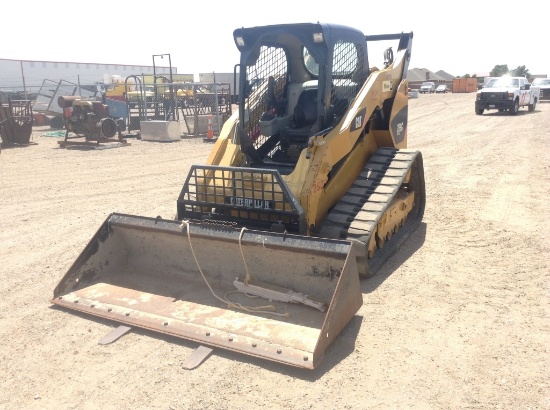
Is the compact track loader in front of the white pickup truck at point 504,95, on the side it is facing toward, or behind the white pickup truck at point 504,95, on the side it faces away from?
in front

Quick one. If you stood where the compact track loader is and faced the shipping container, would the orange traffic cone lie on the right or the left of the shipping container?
left

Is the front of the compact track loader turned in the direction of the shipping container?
no

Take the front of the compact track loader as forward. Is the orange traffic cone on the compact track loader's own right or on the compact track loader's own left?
on the compact track loader's own right

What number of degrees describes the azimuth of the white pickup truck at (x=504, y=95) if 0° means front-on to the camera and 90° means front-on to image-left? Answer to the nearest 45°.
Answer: approximately 45°

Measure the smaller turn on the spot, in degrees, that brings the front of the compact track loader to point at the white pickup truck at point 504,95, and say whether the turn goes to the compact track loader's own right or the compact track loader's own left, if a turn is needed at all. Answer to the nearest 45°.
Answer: approximately 180°

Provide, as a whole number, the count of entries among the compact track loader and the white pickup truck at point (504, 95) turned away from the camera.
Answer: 0

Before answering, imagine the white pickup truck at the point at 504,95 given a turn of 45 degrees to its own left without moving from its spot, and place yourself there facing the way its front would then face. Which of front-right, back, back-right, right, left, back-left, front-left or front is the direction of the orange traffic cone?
front-right

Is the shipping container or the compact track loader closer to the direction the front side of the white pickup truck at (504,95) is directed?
the compact track loader

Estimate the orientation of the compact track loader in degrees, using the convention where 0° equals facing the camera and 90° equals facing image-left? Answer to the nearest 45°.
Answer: approximately 45°

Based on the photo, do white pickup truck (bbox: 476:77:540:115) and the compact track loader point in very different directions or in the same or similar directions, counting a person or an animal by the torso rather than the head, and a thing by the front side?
same or similar directions

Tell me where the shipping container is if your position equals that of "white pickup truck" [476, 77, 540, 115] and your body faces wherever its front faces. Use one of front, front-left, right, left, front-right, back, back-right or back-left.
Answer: back-right
